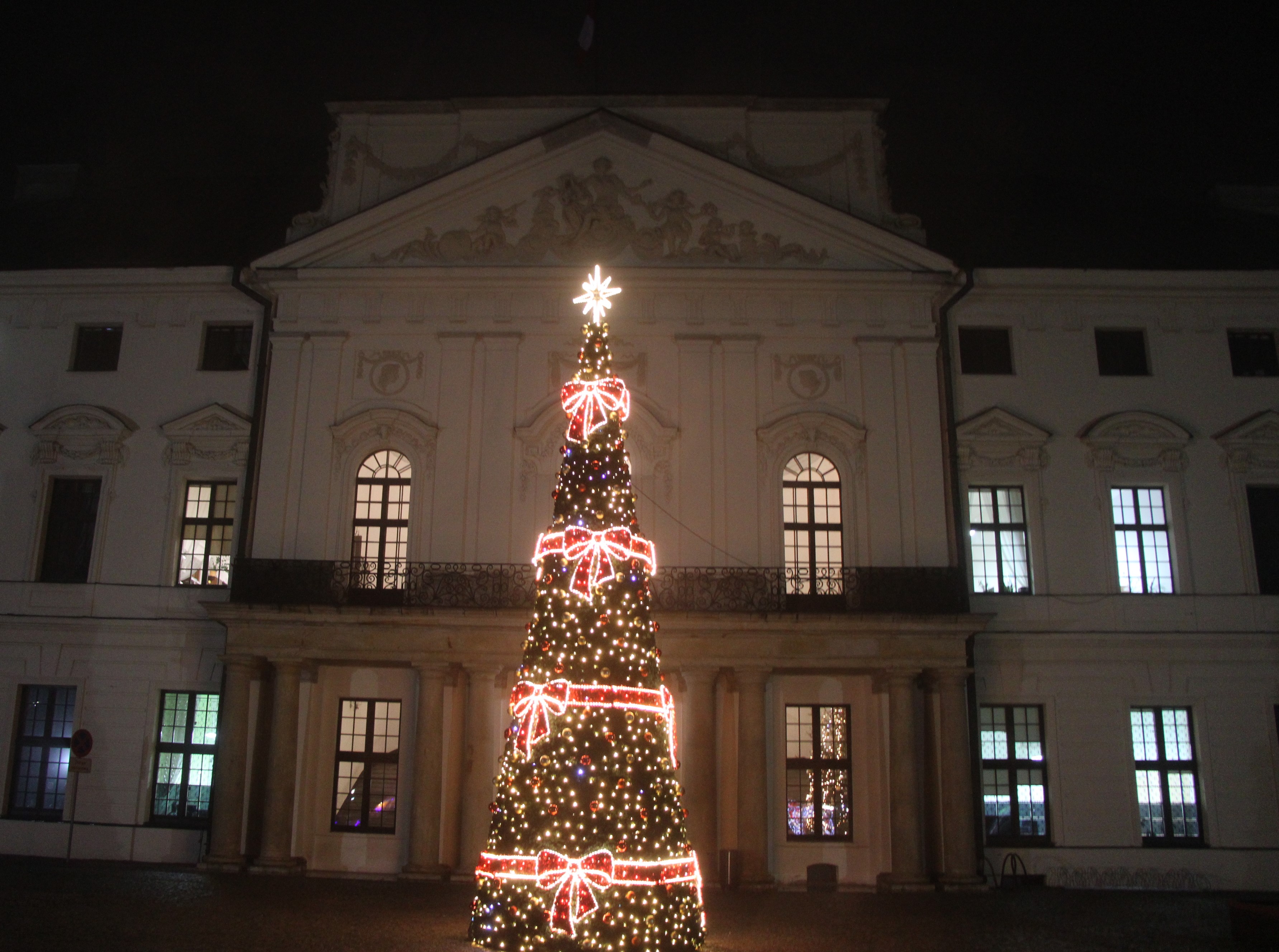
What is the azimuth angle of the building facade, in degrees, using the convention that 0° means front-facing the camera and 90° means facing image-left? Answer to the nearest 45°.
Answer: approximately 0°

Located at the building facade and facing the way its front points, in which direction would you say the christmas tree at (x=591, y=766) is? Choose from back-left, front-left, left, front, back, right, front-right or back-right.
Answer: front
